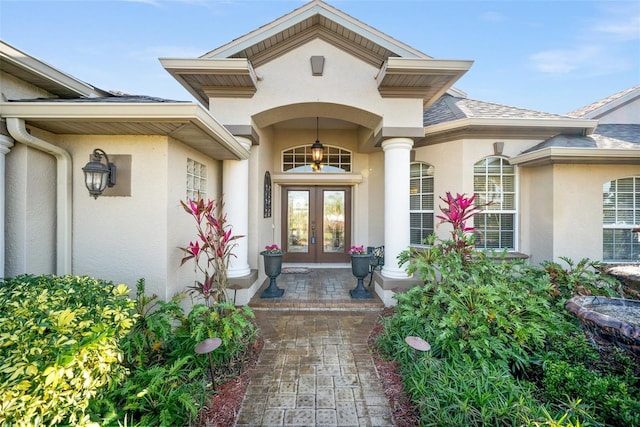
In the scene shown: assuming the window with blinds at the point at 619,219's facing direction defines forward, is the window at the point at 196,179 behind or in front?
in front

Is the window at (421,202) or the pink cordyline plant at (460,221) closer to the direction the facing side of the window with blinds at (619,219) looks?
the pink cordyline plant

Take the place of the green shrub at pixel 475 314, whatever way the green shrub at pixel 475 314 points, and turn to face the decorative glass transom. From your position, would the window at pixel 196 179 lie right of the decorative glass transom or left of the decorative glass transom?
left

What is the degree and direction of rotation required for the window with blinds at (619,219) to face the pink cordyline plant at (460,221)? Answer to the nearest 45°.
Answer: approximately 90° to its right

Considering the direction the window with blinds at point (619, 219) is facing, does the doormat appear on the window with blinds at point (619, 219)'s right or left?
on its right

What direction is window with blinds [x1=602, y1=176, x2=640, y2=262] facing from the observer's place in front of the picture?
facing the viewer

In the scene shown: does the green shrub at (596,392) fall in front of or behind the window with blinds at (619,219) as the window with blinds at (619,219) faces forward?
in front

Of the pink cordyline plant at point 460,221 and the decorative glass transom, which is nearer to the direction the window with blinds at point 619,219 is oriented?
the pink cordyline plant

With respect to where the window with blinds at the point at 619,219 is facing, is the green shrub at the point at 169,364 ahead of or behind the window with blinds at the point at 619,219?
ahead
